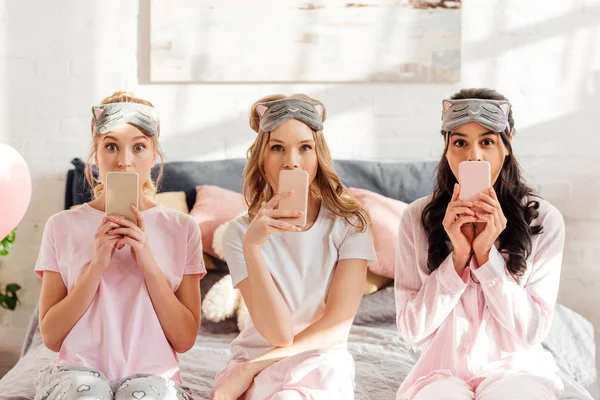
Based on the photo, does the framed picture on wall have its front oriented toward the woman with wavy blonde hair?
yes

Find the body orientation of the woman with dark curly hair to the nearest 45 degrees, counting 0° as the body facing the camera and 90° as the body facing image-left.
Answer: approximately 0°

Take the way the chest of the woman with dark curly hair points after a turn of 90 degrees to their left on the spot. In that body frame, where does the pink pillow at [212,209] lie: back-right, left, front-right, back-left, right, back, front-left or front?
back-left

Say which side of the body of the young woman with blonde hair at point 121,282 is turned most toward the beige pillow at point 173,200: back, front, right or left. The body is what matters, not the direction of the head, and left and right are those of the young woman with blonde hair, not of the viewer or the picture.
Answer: back

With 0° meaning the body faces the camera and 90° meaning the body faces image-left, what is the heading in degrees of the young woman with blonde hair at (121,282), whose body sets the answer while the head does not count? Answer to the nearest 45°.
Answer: approximately 0°

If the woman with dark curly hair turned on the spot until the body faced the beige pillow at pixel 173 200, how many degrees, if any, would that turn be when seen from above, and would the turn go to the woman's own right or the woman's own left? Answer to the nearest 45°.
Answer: approximately 135° to the woman's own right

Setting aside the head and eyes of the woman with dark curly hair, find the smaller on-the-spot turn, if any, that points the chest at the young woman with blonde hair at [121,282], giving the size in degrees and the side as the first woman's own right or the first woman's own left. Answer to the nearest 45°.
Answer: approximately 90° to the first woman's own right
